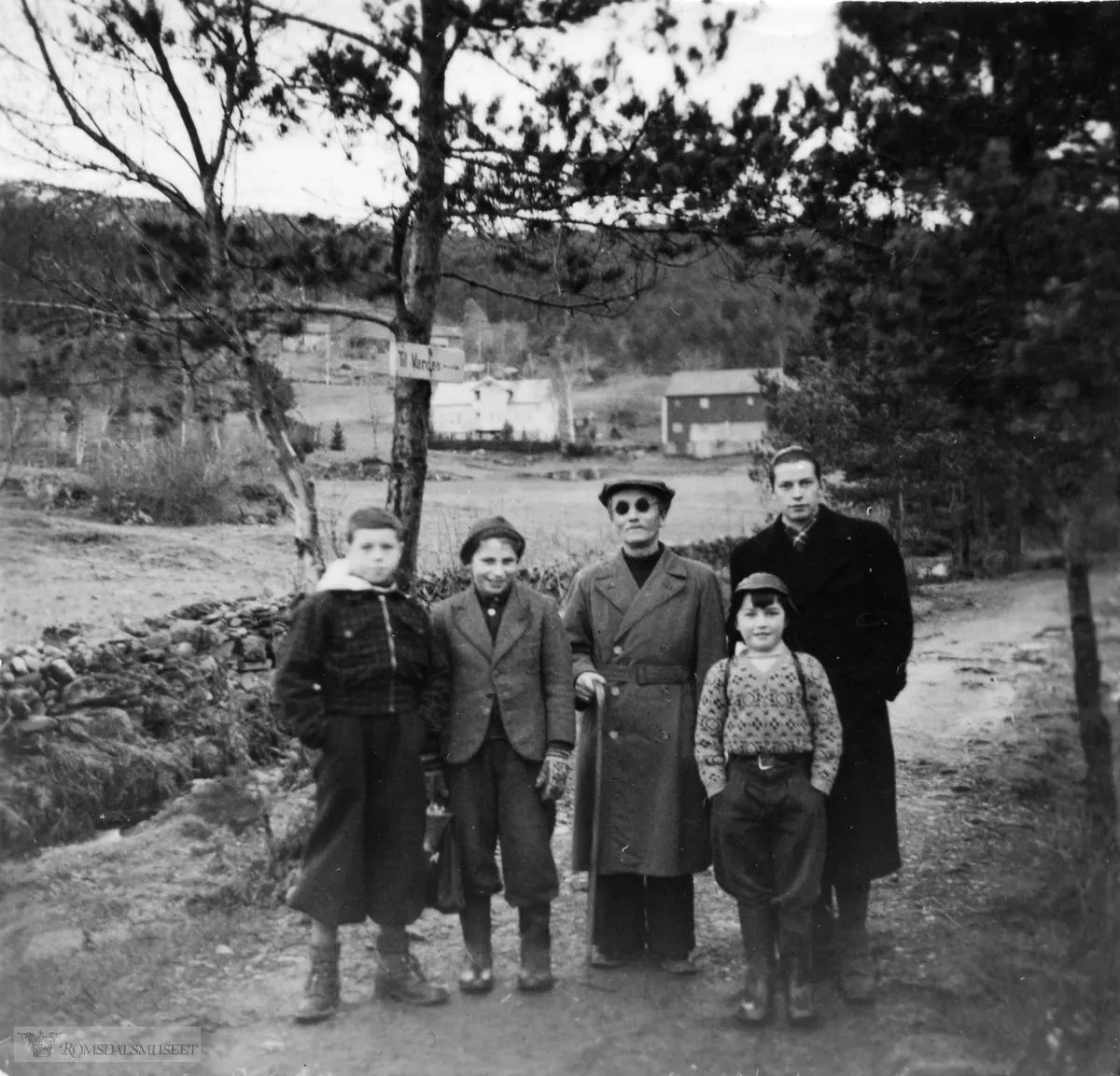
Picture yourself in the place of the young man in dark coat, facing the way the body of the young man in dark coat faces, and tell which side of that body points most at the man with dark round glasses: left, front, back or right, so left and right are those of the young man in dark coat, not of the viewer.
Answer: right

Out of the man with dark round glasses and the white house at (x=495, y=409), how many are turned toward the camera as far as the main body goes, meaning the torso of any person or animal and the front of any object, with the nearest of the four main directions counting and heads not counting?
2

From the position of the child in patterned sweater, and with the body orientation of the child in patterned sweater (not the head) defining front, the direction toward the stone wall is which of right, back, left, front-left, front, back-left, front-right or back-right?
right

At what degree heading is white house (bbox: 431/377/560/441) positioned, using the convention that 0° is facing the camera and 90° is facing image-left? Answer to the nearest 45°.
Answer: approximately 0°

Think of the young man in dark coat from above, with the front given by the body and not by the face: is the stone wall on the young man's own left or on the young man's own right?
on the young man's own right

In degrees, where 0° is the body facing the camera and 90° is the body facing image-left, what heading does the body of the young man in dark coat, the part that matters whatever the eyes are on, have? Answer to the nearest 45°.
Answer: approximately 0°
